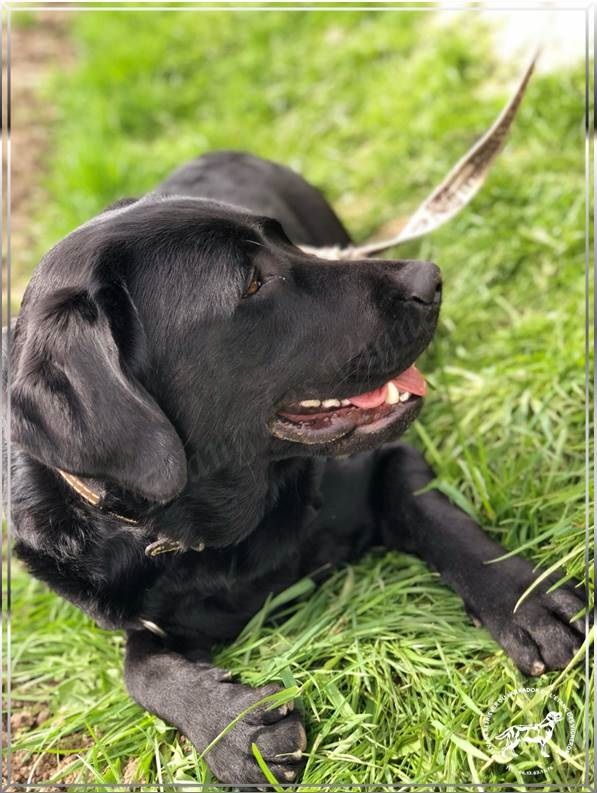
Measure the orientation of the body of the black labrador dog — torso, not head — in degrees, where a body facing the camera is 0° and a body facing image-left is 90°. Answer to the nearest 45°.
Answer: approximately 315°
